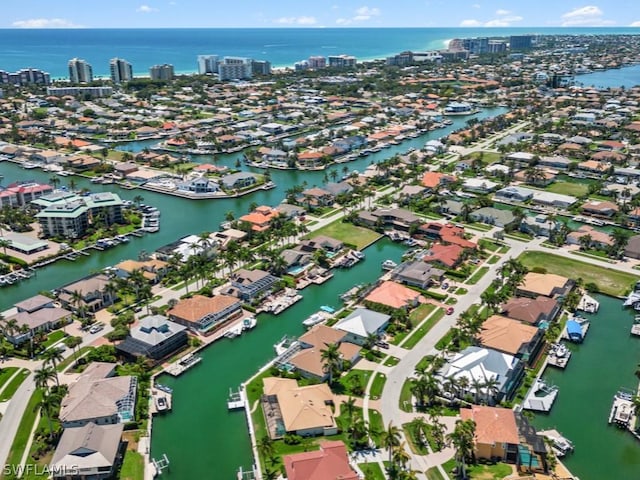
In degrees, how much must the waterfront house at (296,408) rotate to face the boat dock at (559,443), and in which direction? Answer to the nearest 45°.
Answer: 0° — it already faces it

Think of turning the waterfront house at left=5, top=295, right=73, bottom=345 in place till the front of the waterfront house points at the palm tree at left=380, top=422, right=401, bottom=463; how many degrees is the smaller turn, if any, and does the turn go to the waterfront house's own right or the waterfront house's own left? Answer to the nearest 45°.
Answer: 0° — it already faces it

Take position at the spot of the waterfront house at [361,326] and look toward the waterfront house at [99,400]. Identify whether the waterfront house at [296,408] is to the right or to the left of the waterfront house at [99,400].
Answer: left

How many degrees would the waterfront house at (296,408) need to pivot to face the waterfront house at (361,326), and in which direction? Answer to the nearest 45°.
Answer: approximately 45° to its left

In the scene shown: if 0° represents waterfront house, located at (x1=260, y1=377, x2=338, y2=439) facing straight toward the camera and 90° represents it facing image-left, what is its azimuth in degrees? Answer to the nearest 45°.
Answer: approximately 270°

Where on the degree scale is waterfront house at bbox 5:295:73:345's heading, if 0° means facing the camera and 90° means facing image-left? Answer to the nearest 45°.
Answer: approximately 315°
